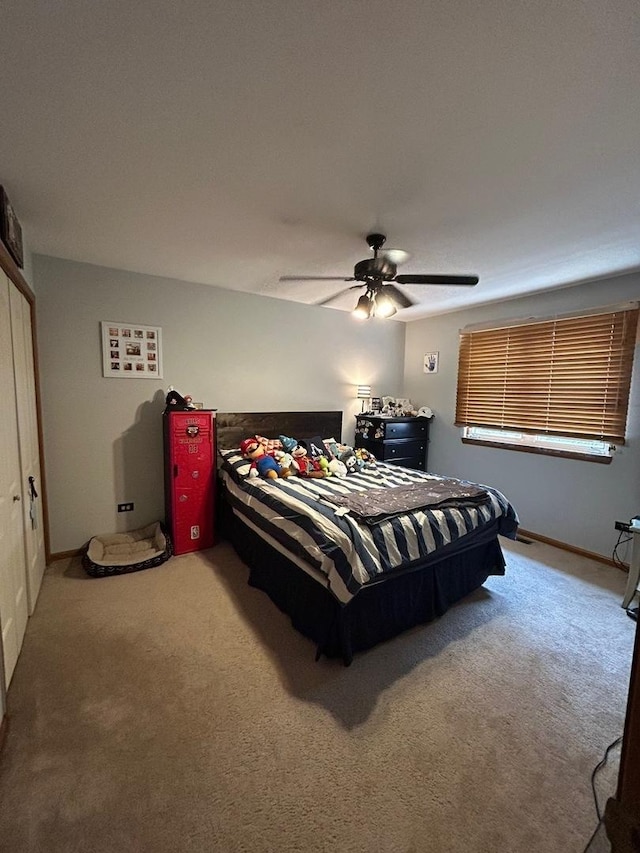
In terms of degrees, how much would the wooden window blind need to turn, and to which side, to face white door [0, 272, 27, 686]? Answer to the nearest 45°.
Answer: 0° — it already faces it

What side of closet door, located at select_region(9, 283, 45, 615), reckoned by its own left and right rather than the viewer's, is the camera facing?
right

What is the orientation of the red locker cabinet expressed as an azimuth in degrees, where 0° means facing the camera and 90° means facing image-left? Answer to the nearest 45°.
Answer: approximately 0°

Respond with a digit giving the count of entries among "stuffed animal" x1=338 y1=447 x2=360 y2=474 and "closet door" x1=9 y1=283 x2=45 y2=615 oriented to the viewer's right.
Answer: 1

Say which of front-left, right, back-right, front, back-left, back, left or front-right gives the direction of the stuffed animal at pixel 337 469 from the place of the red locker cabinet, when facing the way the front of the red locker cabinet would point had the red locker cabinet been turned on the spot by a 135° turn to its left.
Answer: front-right

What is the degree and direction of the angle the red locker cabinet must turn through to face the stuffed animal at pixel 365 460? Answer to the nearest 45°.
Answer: approximately 90° to its left

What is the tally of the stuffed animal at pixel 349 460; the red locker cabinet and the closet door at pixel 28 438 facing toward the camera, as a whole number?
2
